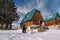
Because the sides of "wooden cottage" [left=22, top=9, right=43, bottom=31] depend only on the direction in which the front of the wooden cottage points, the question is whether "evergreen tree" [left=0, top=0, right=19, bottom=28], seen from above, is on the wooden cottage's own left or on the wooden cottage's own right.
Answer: on the wooden cottage's own right
